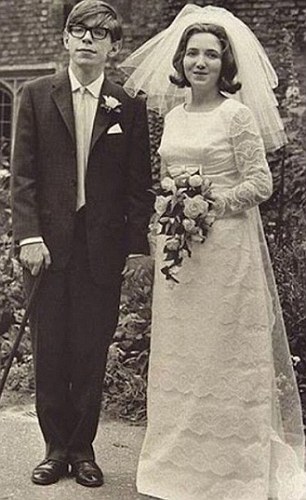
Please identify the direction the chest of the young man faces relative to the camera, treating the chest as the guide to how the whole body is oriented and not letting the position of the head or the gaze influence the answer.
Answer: toward the camera

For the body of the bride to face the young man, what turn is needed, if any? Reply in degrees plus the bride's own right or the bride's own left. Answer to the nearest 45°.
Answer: approximately 45° to the bride's own right

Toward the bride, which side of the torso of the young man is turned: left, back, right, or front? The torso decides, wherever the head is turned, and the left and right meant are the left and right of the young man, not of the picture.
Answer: left

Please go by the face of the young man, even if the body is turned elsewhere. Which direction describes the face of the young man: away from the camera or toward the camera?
toward the camera

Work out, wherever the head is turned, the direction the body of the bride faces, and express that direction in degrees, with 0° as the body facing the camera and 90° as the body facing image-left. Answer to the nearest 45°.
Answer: approximately 45°

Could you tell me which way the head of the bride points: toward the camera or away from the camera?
toward the camera

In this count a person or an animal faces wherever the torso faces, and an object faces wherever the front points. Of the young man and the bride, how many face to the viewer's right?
0
